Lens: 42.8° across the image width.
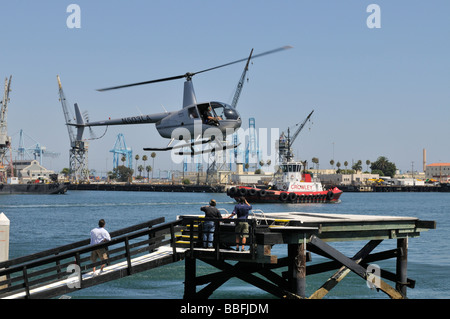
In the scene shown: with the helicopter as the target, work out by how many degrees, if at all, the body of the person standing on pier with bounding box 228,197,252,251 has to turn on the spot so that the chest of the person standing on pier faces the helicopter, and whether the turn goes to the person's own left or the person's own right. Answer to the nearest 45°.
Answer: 0° — they already face it

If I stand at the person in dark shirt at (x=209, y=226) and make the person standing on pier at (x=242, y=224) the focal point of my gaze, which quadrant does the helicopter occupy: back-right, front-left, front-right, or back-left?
back-left

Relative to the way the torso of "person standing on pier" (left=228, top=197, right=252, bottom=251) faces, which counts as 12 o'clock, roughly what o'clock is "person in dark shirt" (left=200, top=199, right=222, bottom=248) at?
The person in dark shirt is roughly at 10 o'clock from the person standing on pier.

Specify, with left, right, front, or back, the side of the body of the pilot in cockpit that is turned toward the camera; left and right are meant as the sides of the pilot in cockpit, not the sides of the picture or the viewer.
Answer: right

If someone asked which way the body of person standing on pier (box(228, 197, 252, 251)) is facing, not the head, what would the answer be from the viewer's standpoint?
away from the camera

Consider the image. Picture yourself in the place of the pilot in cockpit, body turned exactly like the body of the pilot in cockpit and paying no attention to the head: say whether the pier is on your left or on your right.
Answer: on your right

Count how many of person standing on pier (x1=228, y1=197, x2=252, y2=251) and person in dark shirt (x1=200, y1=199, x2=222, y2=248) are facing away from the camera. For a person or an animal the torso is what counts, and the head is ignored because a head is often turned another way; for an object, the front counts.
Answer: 2

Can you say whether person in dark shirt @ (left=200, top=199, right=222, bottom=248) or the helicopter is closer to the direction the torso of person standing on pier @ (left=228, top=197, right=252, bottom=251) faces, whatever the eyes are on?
the helicopter

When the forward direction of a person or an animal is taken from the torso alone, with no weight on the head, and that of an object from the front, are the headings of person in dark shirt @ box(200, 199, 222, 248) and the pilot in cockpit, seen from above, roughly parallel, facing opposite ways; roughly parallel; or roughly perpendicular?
roughly perpendicular

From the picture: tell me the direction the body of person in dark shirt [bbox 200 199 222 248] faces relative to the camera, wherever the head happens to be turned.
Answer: away from the camera

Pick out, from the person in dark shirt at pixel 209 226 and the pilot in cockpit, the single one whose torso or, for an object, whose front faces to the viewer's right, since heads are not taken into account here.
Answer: the pilot in cockpit

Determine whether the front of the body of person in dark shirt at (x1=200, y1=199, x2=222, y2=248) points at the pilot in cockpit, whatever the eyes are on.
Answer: yes
